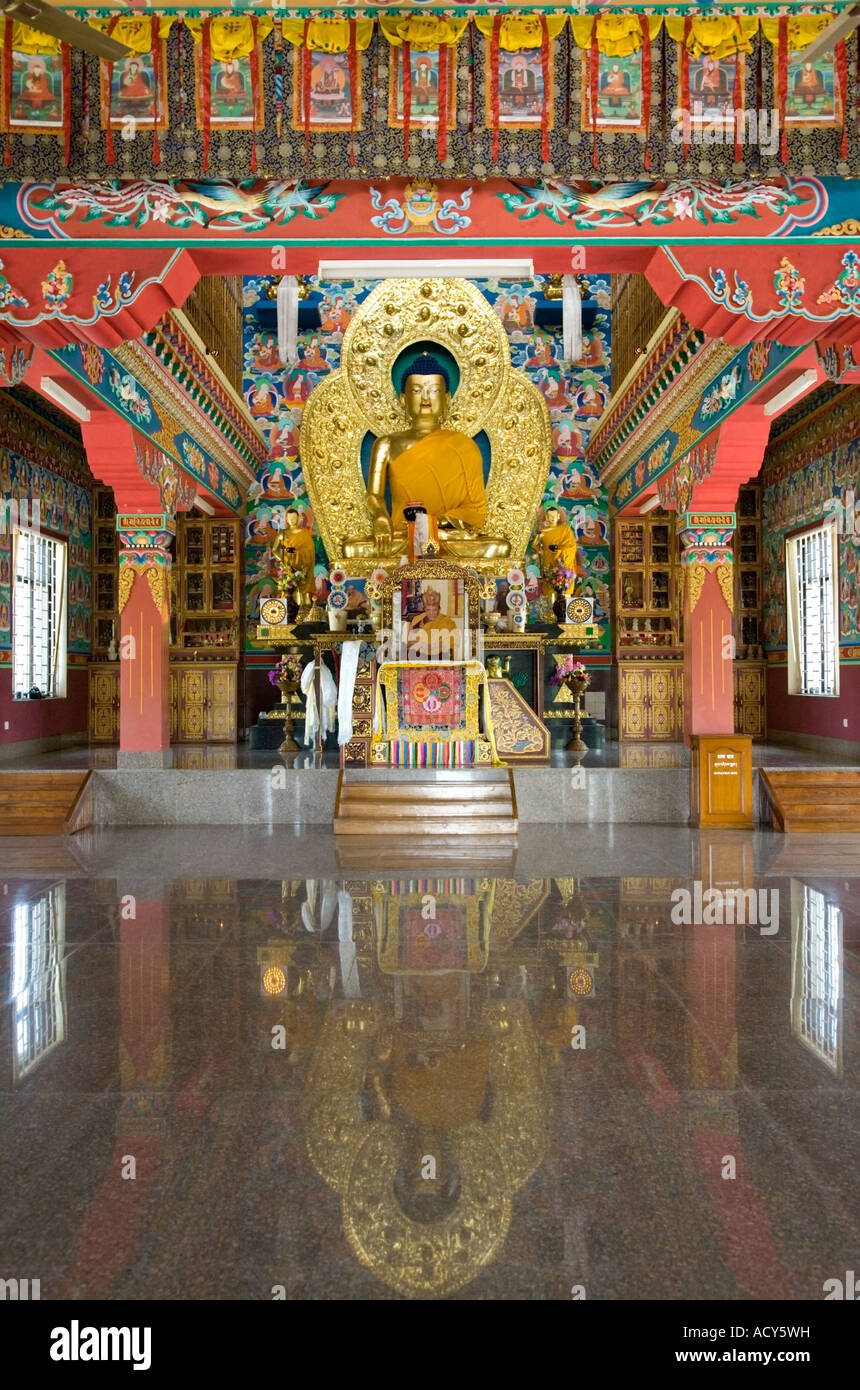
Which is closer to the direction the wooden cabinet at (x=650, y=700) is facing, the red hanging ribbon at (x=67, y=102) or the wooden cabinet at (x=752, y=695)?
the red hanging ribbon

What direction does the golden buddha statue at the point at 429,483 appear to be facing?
toward the camera

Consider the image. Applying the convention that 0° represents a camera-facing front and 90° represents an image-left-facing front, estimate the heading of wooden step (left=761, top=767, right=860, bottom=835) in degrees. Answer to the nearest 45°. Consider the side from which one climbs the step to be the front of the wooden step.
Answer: approximately 0°

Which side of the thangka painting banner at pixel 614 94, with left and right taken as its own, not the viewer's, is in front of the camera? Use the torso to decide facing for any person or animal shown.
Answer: front

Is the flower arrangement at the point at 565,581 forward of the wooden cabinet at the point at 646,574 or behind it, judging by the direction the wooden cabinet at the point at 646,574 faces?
forward

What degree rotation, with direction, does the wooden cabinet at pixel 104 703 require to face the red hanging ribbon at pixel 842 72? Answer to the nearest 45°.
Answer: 0° — it already faces it

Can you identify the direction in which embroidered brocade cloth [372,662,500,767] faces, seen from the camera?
facing the viewer

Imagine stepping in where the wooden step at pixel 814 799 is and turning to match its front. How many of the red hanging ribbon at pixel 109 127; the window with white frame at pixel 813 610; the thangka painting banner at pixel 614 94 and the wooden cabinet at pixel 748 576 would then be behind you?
2

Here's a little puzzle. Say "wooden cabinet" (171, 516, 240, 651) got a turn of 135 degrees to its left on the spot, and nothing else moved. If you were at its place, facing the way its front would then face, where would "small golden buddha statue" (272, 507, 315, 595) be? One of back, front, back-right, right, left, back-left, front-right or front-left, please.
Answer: right

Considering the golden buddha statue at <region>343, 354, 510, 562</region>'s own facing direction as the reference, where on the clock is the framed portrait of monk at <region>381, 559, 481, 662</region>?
The framed portrait of monk is roughly at 12 o'clock from the golden buddha statue.
